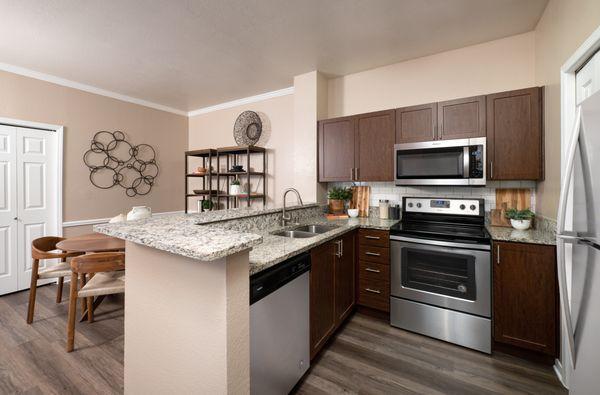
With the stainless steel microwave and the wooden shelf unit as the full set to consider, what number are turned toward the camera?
2

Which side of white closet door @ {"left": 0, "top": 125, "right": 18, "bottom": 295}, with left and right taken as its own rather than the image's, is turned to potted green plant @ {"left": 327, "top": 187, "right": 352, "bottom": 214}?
front

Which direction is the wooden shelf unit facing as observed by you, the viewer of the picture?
facing the viewer

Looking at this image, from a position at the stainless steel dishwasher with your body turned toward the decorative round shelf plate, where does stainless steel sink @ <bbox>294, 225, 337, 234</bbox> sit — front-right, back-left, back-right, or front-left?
front-right

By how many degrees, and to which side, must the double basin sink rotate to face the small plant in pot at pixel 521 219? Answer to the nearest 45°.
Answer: approximately 45° to its left

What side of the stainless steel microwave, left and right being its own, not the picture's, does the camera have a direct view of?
front

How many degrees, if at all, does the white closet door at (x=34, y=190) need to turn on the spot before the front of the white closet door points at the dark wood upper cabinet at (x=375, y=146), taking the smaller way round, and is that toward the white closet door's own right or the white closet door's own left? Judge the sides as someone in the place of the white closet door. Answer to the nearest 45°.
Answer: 0° — it already faces it

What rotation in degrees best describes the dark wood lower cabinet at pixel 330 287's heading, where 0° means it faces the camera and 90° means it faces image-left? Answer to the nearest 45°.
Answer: approximately 315°

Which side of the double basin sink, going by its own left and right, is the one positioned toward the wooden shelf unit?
back

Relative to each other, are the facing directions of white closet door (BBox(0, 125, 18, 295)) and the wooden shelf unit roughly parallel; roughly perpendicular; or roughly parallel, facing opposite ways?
roughly perpendicular

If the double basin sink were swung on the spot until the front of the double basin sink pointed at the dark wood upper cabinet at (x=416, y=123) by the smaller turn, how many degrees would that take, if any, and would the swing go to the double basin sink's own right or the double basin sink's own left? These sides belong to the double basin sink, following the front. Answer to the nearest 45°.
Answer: approximately 45° to the double basin sink's own left

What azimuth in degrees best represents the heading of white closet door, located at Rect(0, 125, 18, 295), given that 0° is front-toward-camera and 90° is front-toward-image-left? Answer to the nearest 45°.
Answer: approximately 315°

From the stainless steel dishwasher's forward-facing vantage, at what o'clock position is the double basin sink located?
The double basin sink is roughly at 8 o'clock from the stainless steel dishwasher.

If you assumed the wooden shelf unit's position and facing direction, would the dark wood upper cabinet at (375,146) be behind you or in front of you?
in front

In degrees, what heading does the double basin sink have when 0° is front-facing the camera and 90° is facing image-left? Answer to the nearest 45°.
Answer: approximately 315°
